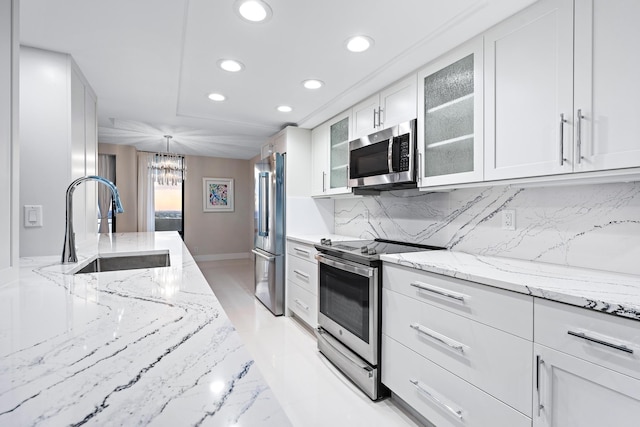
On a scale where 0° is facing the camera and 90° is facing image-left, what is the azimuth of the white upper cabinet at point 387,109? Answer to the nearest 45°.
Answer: approximately 45°

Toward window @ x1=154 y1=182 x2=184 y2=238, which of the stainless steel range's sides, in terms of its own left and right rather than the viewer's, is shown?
right

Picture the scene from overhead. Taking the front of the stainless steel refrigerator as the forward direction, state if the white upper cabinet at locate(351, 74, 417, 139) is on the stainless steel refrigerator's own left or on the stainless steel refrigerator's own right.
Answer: on the stainless steel refrigerator's own left

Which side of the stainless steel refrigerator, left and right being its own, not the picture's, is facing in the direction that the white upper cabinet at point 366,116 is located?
left

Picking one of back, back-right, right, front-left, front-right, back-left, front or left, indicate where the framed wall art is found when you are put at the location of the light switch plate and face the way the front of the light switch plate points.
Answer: back-left

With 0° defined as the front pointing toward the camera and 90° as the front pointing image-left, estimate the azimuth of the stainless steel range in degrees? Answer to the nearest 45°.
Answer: approximately 45°

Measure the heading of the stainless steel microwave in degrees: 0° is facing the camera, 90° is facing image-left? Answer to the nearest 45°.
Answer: approximately 45°

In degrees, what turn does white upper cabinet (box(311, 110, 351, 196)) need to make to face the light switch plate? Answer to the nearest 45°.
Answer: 0° — it already faces it

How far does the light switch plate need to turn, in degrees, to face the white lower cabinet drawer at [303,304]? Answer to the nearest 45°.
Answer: approximately 90° to its left

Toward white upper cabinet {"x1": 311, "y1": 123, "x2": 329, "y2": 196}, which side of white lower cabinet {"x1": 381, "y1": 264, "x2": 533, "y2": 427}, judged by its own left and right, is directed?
right
